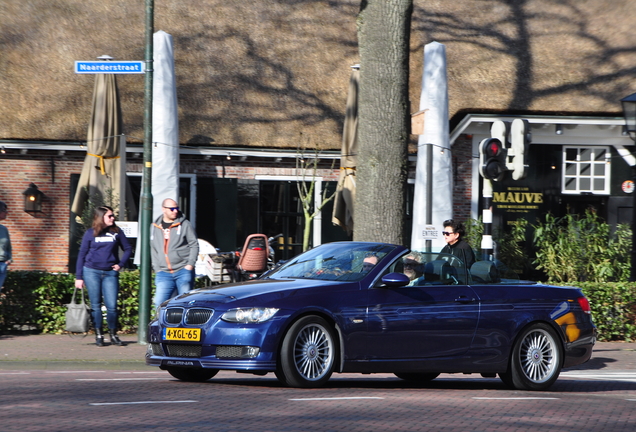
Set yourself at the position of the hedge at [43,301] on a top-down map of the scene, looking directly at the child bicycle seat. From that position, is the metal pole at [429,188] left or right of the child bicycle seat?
right

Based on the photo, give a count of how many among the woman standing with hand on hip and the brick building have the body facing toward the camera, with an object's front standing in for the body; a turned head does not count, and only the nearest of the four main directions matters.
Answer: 2

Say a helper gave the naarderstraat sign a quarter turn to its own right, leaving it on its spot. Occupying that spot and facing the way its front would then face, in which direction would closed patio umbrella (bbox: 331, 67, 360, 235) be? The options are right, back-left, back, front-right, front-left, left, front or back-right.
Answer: back-right

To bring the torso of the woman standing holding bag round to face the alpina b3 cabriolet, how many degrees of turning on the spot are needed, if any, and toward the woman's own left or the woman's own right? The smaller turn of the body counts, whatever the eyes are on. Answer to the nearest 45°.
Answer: approximately 45° to the woman's own left

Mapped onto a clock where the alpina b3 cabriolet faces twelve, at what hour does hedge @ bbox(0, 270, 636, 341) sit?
The hedge is roughly at 3 o'clock from the alpina b3 cabriolet.

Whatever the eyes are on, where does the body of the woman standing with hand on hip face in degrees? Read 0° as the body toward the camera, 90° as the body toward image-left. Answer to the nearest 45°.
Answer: approximately 0°

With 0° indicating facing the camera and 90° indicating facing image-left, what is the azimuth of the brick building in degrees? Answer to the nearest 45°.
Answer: approximately 0°

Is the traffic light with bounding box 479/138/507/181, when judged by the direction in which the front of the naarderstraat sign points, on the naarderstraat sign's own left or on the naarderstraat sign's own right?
on the naarderstraat sign's own left

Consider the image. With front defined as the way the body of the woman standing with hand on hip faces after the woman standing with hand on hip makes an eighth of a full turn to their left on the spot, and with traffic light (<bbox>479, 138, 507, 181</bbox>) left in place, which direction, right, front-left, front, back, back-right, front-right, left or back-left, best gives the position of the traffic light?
front-left

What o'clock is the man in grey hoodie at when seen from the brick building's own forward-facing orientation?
The man in grey hoodie is roughly at 12 o'clock from the brick building.
